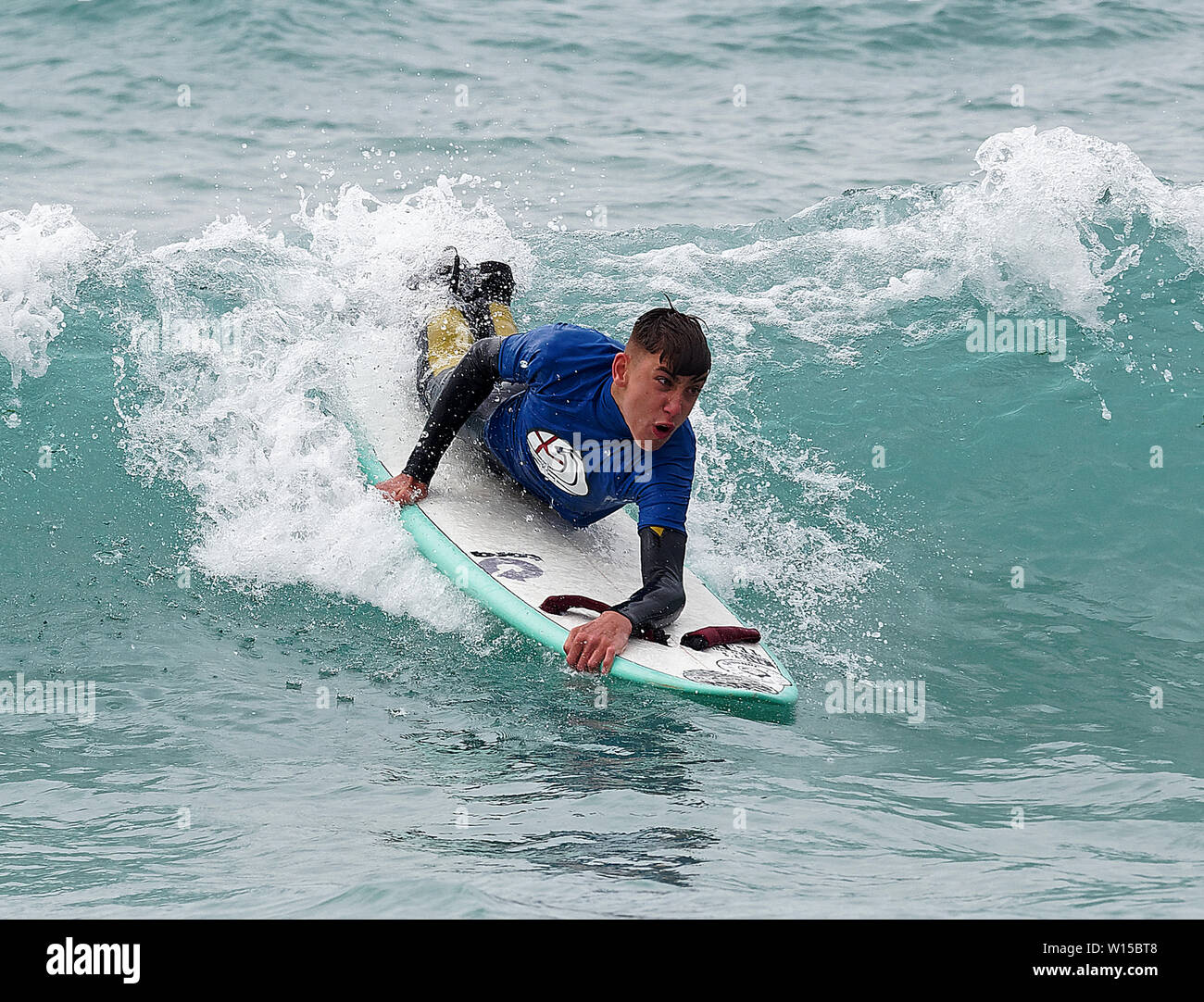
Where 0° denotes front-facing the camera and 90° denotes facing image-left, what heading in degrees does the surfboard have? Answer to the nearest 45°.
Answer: approximately 315°
